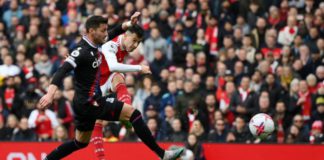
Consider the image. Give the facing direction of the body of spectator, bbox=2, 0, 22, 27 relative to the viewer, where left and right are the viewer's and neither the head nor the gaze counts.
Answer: facing the viewer

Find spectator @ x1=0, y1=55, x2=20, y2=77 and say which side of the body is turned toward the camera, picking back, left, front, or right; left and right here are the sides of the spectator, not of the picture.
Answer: front

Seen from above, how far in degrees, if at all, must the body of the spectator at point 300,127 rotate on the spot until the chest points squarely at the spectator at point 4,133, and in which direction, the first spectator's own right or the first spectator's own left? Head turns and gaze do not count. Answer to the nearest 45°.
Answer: approximately 45° to the first spectator's own right

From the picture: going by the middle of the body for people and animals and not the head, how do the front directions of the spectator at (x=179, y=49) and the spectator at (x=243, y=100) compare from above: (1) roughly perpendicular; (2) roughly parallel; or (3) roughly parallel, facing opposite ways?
roughly parallel

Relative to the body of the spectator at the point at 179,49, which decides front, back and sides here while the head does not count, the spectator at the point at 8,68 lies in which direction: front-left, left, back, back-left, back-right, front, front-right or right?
right

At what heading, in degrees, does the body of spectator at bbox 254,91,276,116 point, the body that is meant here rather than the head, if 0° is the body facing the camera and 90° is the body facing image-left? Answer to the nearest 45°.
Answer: approximately 0°

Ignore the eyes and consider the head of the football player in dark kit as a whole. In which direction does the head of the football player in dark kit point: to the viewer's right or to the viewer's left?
to the viewer's right

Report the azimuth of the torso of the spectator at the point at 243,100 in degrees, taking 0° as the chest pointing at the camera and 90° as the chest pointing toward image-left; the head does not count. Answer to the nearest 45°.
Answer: approximately 0°

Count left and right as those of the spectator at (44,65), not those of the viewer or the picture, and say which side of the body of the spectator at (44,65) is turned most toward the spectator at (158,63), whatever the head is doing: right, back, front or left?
left

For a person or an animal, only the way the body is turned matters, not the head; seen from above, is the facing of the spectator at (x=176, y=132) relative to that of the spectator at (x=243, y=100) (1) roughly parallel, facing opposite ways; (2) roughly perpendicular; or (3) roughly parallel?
roughly parallel

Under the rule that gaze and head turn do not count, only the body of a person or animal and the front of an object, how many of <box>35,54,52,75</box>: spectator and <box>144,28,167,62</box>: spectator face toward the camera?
2
